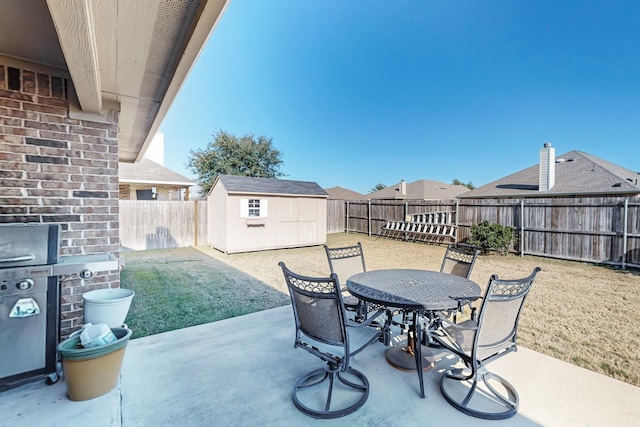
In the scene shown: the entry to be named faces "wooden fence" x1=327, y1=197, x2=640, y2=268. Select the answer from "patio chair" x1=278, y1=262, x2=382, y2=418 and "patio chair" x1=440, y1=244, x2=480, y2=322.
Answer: "patio chair" x1=278, y1=262, x2=382, y2=418

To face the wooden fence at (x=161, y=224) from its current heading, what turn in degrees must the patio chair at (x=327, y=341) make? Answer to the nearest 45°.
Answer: approximately 90° to its left

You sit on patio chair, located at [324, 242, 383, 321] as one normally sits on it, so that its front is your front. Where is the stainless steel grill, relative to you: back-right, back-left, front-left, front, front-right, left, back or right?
right

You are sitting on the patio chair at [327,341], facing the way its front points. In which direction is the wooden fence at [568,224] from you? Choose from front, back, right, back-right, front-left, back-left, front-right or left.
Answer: front

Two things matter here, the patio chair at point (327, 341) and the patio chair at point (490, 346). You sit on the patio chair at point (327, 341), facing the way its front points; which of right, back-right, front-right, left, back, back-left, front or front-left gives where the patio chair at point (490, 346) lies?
front-right

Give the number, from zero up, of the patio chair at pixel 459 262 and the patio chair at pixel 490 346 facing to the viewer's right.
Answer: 0

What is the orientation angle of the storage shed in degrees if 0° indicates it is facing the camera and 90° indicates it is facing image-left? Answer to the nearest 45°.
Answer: approximately 315°

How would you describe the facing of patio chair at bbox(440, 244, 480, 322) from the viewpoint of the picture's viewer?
facing the viewer and to the left of the viewer

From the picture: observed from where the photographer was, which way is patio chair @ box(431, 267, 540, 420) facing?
facing away from the viewer and to the left of the viewer

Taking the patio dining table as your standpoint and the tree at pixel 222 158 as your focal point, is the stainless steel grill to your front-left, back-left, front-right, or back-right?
front-left

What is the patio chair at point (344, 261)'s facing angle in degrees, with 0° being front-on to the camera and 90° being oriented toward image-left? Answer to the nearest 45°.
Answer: approximately 315°

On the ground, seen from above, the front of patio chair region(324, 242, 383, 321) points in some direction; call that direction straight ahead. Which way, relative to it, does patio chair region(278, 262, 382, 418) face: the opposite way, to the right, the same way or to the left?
to the left

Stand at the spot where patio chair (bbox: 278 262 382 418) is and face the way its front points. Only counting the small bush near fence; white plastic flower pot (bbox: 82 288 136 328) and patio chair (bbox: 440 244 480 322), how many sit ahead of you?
2

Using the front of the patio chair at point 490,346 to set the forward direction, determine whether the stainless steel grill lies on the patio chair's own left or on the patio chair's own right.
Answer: on the patio chair's own left

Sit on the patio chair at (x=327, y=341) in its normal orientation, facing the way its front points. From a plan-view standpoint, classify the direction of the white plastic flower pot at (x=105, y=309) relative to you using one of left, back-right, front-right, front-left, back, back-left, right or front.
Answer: back-left

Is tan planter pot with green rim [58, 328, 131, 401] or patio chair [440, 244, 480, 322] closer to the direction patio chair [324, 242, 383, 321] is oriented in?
the patio chair

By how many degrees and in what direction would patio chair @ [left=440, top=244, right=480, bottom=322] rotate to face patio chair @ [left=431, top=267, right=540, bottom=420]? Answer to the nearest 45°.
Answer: approximately 45° to its left

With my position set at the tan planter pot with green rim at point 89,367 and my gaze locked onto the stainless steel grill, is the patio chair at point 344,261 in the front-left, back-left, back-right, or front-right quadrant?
back-right
